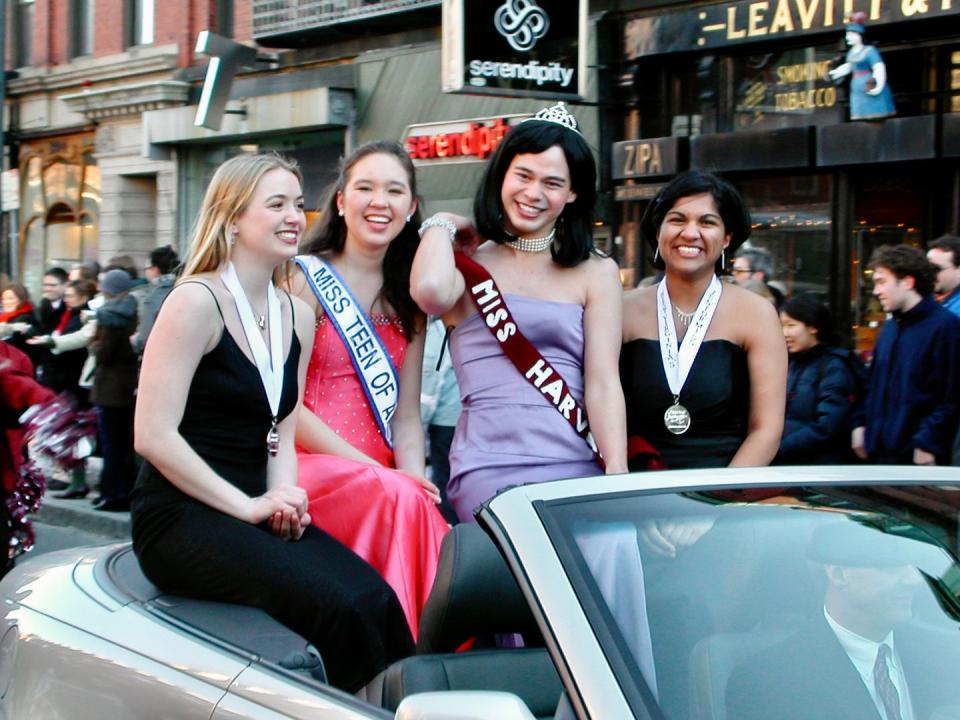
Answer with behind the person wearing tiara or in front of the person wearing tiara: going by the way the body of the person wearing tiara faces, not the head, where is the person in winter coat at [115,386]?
behind

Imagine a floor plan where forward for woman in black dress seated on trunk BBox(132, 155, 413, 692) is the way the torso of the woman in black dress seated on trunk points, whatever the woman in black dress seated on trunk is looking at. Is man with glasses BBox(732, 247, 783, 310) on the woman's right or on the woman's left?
on the woman's left

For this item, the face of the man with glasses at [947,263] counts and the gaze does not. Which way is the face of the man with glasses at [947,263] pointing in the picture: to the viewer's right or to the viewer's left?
to the viewer's left

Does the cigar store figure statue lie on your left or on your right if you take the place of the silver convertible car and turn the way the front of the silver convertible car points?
on your left

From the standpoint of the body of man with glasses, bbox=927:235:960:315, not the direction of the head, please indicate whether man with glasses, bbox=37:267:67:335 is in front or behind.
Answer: in front
